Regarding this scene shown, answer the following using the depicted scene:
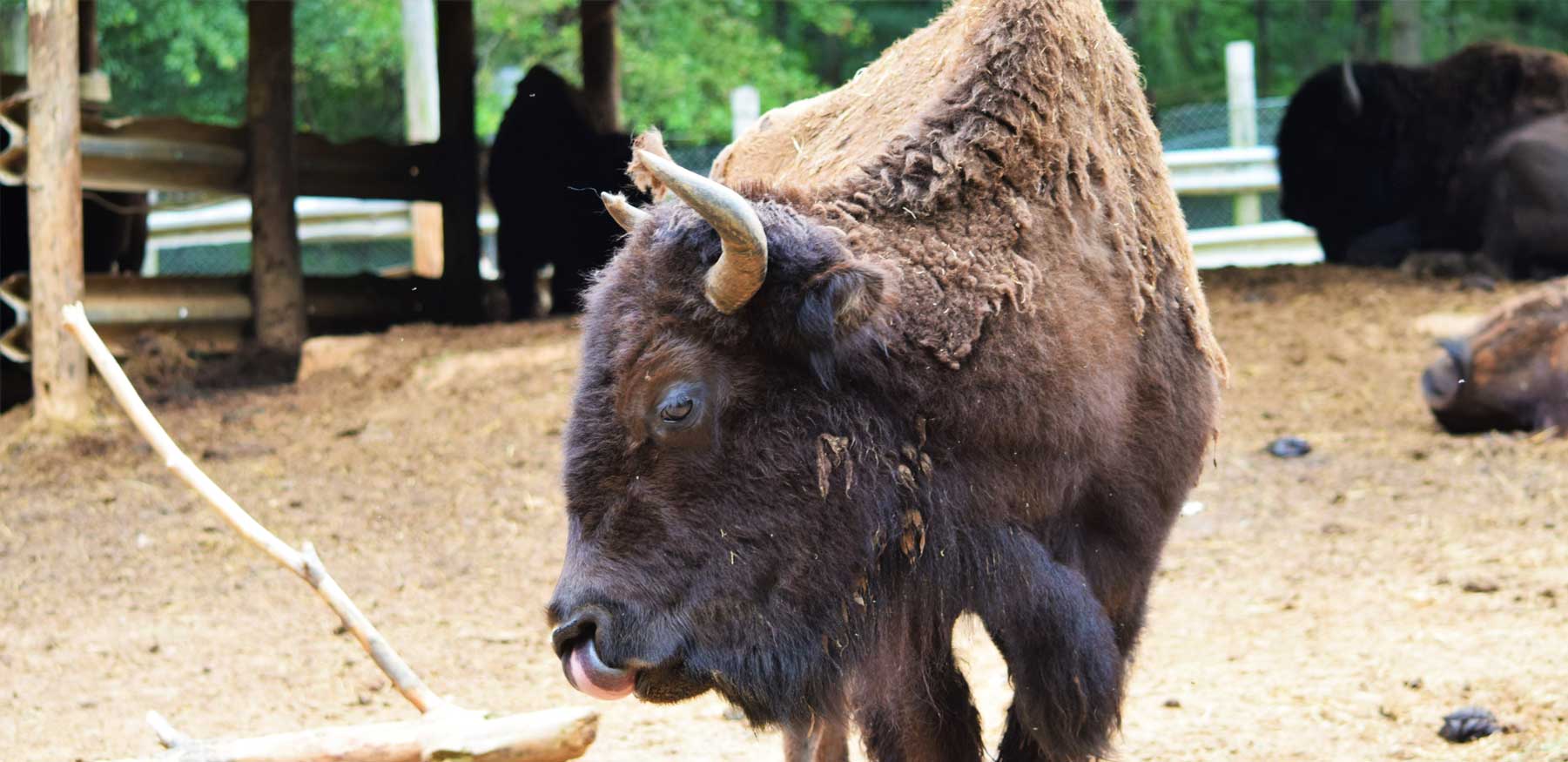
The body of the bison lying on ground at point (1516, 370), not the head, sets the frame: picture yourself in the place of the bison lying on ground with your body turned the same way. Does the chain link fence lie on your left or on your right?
on your right

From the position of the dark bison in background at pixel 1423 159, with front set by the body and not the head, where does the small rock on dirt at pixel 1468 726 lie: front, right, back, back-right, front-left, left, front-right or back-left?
left

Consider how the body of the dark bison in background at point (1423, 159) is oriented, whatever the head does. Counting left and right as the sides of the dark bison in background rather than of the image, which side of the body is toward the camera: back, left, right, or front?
left

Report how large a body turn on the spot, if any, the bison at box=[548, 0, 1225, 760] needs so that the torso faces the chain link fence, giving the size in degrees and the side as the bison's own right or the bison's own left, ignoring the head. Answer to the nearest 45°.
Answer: approximately 135° to the bison's own right

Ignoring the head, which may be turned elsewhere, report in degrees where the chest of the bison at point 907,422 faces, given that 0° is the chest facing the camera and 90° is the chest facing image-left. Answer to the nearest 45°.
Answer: approximately 45°

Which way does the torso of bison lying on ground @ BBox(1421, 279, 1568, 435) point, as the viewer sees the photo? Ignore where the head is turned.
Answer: to the viewer's left

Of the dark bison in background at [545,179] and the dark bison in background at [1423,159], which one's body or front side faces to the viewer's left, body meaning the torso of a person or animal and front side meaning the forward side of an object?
the dark bison in background at [1423,159]

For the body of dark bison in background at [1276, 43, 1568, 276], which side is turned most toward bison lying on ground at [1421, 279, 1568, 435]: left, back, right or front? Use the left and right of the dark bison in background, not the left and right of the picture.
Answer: left
